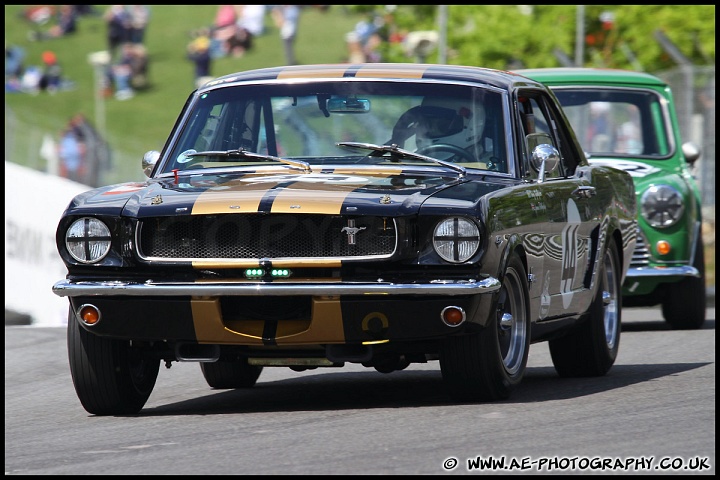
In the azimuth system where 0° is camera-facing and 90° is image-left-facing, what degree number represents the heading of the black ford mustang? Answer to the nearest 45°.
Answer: approximately 0°

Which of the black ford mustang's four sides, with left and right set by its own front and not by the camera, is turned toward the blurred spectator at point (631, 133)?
back

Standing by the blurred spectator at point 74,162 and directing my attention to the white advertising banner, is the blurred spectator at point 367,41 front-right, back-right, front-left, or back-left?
back-left

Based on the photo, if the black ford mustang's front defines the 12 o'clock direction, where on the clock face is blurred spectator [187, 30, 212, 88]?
The blurred spectator is roughly at 6 o'clock from the black ford mustang.

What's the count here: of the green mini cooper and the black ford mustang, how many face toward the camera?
2

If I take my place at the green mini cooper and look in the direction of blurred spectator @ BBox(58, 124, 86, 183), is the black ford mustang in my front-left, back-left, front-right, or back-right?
back-left

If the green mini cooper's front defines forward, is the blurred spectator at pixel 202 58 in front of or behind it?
behind

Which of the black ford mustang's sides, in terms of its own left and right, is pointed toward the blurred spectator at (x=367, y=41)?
back

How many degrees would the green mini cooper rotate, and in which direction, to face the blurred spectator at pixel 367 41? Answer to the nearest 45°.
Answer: approximately 180°

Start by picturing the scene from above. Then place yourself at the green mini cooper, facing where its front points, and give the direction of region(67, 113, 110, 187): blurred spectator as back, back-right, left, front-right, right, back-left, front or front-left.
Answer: back-right

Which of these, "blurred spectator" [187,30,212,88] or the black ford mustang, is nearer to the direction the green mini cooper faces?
the black ford mustang
